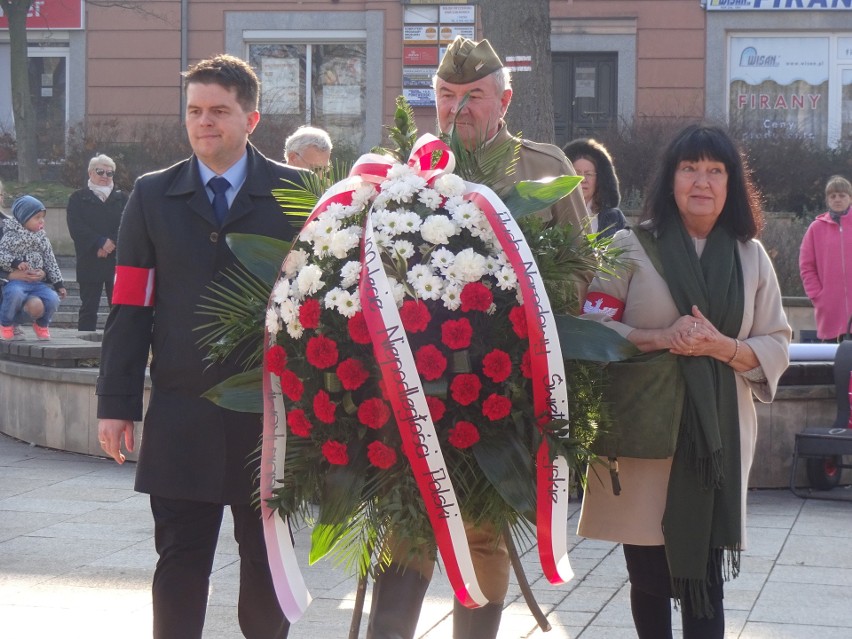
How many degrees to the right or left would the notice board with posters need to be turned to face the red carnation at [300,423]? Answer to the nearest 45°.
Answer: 0° — it already faces it

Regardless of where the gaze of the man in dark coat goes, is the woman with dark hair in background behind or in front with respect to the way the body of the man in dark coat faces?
behind

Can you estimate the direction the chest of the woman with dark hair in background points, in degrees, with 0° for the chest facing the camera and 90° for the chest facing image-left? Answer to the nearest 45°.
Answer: approximately 45°

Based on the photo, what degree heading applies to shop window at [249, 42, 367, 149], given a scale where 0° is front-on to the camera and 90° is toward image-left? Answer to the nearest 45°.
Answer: approximately 0°

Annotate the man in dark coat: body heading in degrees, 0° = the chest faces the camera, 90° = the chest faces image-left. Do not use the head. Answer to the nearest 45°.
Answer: approximately 0°
